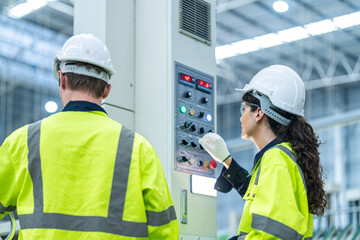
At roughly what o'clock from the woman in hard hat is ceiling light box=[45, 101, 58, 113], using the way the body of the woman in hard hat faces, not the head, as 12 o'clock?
The ceiling light is roughly at 2 o'clock from the woman in hard hat.

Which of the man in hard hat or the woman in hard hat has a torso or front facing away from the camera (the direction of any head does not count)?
the man in hard hat

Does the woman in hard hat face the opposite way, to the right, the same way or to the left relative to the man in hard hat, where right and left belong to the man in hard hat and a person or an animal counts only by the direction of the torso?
to the left

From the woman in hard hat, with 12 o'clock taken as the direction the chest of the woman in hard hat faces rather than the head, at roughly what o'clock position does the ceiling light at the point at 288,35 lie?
The ceiling light is roughly at 3 o'clock from the woman in hard hat.

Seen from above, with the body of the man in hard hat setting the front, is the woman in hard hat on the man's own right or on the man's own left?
on the man's own right

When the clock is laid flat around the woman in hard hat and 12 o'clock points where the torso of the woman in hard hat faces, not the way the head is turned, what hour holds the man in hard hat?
The man in hard hat is roughly at 11 o'clock from the woman in hard hat.

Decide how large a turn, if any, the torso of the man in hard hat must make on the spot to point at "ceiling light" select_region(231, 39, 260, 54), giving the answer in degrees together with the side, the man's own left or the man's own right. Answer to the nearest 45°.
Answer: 0° — they already face it

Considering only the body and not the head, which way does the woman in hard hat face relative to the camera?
to the viewer's left

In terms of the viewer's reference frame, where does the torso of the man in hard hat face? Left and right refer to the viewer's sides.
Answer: facing away from the viewer

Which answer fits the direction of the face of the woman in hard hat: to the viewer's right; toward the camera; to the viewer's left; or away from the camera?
to the viewer's left

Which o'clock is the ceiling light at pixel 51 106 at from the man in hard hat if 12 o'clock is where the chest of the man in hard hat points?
The ceiling light is roughly at 12 o'clock from the man in hard hat.

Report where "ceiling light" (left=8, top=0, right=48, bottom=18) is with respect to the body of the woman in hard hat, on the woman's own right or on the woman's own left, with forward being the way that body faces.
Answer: on the woman's own right

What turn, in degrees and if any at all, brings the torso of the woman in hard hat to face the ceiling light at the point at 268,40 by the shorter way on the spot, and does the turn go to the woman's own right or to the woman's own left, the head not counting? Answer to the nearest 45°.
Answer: approximately 90° to the woman's own right

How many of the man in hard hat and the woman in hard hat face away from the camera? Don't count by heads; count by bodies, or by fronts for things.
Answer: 1

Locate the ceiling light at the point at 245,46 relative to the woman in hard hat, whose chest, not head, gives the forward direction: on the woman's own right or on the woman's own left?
on the woman's own right
